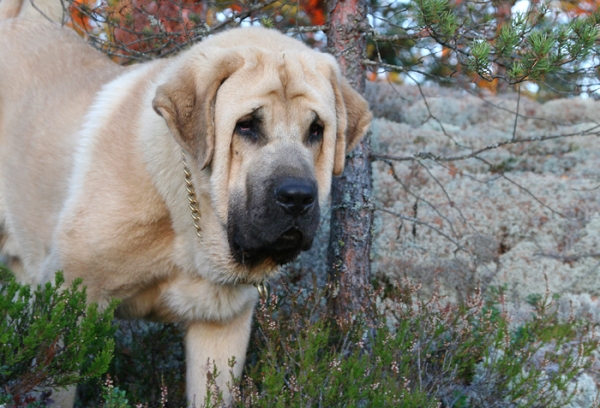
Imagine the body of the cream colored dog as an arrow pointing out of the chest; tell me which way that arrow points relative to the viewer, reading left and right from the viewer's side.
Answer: facing the viewer and to the right of the viewer

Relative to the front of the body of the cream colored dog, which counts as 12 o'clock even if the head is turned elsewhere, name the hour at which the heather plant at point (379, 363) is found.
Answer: The heather plant is roughly at 10 o'clock from the cream colored dog.

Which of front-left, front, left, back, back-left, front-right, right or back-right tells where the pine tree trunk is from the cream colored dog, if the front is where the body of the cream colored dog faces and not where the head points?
left

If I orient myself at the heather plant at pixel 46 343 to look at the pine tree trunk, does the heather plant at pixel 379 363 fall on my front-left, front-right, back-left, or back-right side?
front-right
